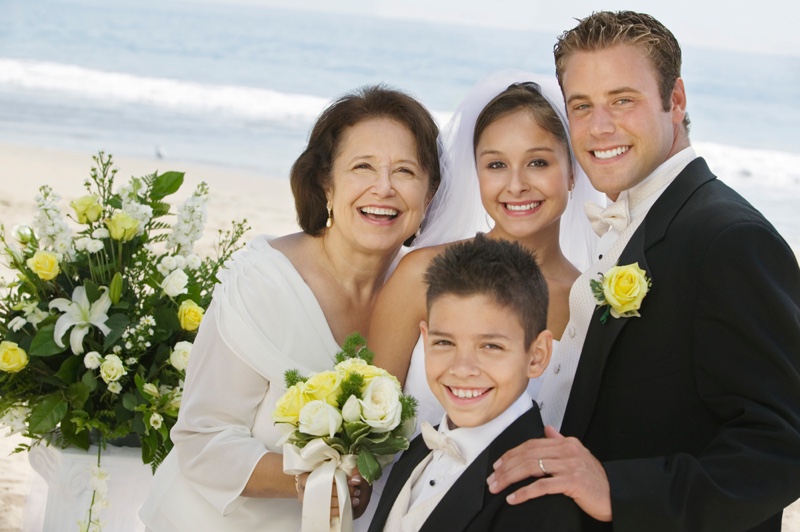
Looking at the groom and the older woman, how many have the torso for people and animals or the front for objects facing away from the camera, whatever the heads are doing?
0

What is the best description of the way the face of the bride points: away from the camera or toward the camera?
toward the camera

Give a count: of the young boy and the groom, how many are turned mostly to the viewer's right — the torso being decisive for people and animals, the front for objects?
0

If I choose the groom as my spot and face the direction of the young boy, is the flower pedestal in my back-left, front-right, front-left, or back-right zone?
front-right

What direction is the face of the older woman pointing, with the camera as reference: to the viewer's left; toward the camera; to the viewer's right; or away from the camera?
toward the camera

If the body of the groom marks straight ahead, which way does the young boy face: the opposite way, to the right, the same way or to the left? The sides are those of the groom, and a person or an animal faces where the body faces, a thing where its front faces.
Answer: the same way

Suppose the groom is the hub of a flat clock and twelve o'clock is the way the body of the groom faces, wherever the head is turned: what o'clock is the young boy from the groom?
The young boy is roughly at 1 o'clock from the groom.

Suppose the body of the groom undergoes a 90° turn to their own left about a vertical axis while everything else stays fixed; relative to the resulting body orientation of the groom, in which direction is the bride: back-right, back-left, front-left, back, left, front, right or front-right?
back

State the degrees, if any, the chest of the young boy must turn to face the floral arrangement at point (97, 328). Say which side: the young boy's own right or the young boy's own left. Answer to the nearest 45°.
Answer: approximately 90° to the young boy's own right

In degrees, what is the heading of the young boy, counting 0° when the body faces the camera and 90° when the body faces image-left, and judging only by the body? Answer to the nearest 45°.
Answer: approximately 45°

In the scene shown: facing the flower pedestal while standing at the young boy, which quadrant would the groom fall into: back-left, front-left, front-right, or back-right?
back-right

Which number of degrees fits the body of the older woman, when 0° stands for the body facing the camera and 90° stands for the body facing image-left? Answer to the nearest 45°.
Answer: approximately 315°

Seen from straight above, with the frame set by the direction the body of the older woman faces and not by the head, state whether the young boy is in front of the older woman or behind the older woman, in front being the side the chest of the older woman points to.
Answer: in front

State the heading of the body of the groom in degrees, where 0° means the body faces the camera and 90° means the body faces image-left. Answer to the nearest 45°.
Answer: approximately 45°

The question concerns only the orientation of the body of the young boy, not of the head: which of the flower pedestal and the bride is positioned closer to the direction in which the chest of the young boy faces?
the flower pedestal

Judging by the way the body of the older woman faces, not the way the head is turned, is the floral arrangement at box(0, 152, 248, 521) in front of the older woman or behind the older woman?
behind
